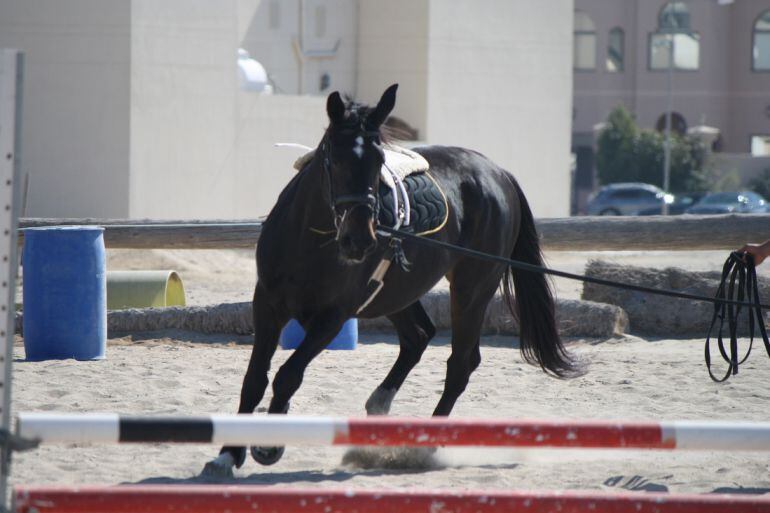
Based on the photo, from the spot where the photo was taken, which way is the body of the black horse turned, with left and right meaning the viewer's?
facing the viewer and to the left of the viewer

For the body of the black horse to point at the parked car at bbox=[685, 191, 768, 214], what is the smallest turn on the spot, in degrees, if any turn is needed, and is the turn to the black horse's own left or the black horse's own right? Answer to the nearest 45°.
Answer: approximately 135° to the black horse's own right

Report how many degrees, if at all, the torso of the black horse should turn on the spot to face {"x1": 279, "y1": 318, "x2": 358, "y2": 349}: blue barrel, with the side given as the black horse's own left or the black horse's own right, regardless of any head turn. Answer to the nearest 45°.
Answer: approximately 135° to the black horse's own right

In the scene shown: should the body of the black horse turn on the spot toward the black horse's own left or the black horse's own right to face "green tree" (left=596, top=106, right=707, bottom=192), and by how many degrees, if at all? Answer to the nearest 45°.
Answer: approximately 135° to the black horse's own right

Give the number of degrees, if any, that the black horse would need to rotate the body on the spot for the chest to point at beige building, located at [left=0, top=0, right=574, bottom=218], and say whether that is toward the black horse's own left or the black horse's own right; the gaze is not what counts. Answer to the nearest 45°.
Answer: approximately 135° to the black horse's own right
